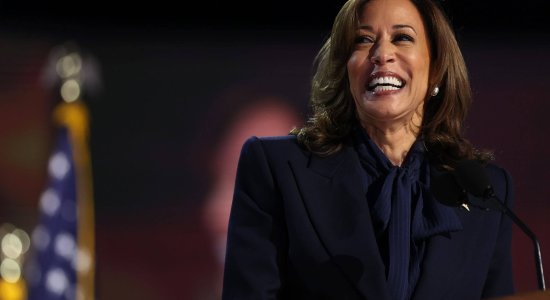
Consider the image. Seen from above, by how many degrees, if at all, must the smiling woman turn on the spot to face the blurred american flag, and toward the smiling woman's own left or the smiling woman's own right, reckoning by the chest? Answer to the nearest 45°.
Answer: approximately 135° to the smiling woman's own right

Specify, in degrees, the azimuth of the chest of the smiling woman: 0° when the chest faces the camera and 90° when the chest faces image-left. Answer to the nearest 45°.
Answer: approximately 0°
